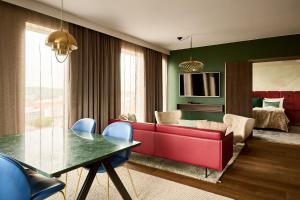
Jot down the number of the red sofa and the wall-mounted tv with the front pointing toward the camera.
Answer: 1

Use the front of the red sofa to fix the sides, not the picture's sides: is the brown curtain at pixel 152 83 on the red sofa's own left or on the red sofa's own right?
on the red sofa's own left

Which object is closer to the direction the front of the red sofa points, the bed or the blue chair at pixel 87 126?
the bed

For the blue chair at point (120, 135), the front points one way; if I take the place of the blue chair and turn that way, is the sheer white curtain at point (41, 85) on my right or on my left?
on my right

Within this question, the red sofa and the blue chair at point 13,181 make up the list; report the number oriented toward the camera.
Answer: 0

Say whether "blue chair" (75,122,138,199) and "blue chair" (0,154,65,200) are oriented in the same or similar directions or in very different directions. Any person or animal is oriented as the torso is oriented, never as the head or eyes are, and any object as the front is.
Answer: very different directions

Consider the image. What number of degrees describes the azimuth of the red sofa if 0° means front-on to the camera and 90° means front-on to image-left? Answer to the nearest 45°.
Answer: approximately 225°

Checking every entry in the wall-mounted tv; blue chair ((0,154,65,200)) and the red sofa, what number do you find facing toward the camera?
1

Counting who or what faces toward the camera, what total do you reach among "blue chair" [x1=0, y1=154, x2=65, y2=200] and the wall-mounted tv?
1

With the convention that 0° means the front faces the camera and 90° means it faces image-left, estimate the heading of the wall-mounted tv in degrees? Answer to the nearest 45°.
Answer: approximately 0°

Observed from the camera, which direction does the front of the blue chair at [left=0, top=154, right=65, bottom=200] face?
facing away from the viewer and to the right of the viewer

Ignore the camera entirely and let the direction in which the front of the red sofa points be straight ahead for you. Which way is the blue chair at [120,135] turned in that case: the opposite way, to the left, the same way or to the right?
the opposite way

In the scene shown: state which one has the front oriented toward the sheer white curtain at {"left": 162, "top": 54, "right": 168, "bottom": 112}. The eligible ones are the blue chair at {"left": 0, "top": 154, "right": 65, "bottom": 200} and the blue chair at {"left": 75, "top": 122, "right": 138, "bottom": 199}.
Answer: the blue chair at {"left": 0, "top": 154, "right": 65, "bottom": 200}
